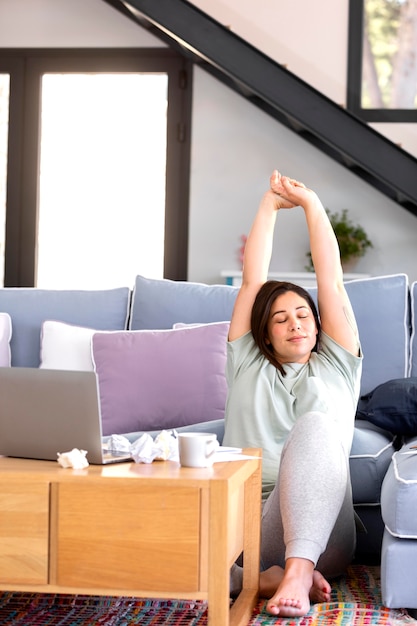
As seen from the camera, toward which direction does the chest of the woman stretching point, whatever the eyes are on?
toward the camera

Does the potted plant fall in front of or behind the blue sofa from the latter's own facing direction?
behind

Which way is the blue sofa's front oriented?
toward the camera

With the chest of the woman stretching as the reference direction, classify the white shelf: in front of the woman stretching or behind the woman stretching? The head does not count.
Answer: behind

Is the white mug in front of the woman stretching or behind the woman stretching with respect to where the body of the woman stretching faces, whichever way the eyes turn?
in front

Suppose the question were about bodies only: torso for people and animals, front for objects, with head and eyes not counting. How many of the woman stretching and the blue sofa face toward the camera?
2

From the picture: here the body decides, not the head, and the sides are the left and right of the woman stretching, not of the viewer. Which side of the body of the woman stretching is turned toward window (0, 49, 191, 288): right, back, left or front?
back

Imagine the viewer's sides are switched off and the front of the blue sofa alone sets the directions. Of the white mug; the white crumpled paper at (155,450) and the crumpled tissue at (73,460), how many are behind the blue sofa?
0

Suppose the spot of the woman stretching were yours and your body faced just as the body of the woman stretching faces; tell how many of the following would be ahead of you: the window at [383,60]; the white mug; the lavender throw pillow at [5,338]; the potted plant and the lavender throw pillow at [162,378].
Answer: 1

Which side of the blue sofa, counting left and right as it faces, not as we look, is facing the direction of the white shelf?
back

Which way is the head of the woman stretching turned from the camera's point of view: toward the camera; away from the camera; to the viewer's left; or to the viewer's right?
toward the camera

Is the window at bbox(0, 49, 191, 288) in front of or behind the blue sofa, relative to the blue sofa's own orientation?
behind

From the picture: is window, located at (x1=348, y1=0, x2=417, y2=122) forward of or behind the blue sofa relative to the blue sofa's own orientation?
behind

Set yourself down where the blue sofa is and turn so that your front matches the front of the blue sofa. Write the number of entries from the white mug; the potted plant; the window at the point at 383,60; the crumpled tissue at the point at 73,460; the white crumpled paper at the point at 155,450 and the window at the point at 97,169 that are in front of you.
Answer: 3

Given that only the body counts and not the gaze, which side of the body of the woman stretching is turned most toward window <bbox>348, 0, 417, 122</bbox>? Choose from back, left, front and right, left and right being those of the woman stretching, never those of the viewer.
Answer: back

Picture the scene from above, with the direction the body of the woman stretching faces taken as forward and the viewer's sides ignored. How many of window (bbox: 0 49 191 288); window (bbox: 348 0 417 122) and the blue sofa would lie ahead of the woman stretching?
0

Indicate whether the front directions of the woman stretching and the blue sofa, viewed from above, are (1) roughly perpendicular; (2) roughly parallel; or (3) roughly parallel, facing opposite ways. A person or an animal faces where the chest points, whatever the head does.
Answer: roughly parallel

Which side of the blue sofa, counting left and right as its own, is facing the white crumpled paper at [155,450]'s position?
front
